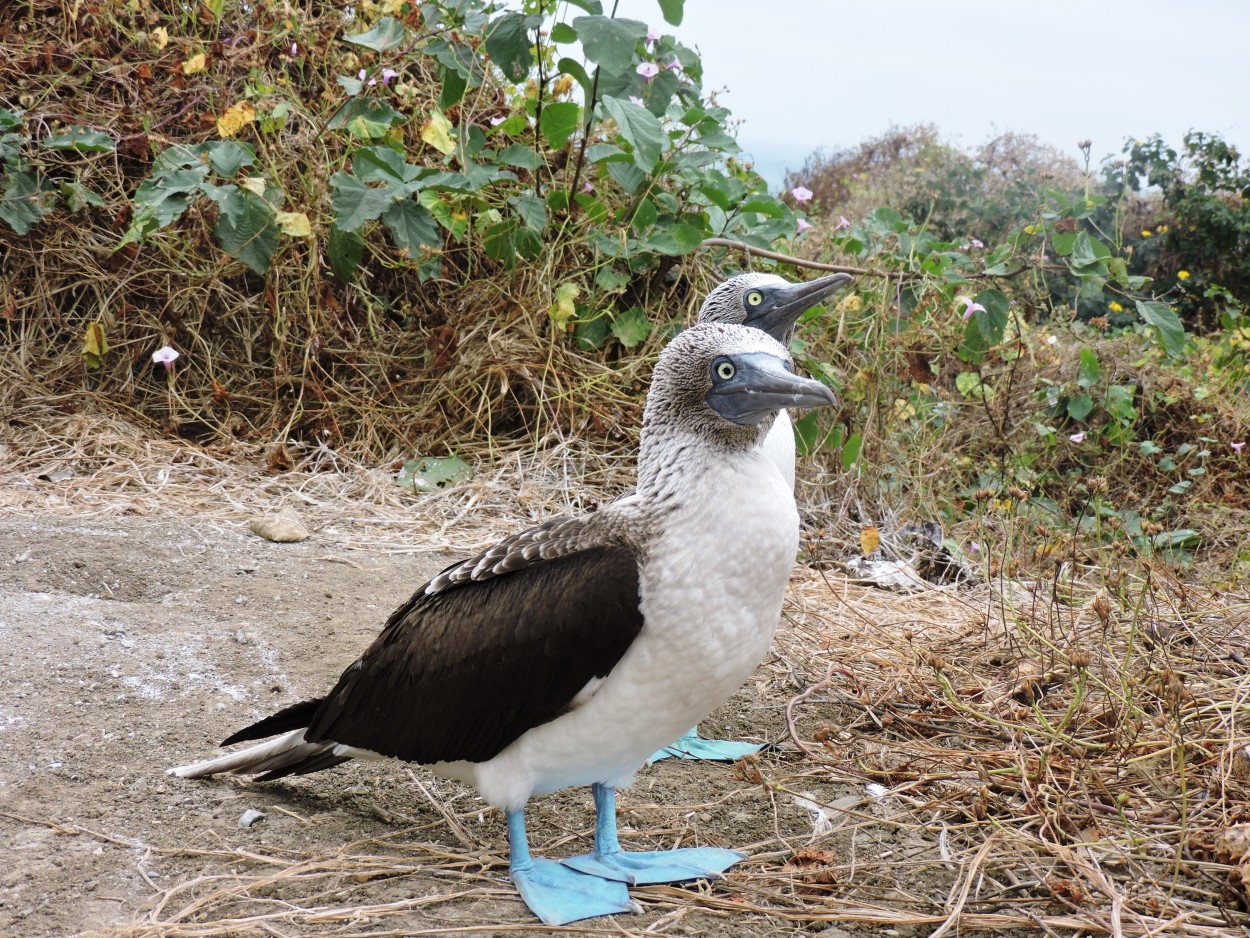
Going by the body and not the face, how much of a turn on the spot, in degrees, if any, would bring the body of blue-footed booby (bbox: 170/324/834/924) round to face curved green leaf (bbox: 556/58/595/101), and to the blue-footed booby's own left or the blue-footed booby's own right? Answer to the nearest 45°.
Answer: approximately 90° to the blue-footed booby's own left

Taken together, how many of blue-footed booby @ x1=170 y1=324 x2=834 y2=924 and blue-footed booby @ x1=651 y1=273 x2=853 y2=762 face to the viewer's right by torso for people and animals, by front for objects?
2

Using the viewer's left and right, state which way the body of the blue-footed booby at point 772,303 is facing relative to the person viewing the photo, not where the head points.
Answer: facing to the right of the viewer

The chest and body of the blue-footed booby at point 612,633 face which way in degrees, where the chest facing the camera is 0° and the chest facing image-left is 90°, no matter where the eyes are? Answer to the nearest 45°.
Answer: approximately 270°

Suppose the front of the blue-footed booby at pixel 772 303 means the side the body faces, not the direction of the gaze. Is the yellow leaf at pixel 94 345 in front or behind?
behind

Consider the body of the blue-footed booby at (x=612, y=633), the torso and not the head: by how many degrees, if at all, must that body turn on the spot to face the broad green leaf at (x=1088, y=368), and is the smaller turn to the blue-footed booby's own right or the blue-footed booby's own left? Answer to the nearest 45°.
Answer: approximately 45° to the blue-footed booby's own left
